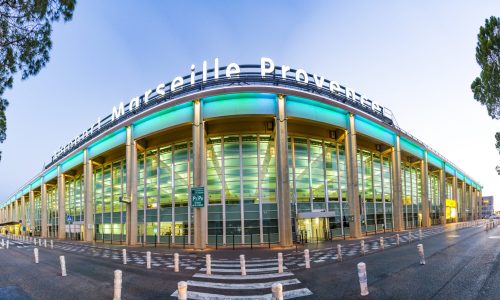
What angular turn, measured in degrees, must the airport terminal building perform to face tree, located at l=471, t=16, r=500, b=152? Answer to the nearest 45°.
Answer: approximately 45° to its left

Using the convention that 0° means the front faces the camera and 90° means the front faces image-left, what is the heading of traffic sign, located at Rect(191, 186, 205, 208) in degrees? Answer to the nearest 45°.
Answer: approximately 0°

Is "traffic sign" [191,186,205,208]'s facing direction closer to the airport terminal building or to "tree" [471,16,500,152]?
the tree

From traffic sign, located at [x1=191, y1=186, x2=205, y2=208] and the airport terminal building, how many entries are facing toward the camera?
2

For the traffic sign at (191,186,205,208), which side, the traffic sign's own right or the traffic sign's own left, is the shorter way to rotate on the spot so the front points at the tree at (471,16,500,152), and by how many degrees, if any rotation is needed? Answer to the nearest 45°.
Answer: approximately 45° to the traffic sign's own left

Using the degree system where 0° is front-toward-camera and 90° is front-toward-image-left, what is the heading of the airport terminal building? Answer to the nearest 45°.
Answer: approximately 0°
